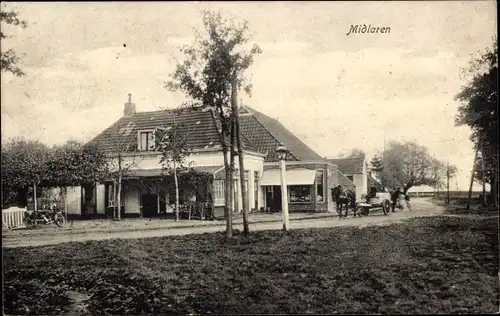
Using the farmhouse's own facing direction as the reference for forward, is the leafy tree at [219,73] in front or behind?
in front

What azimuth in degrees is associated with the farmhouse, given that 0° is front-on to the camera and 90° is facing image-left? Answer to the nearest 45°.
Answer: approximately 0°

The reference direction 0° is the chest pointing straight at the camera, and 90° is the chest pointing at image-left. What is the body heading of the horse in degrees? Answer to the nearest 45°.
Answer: approximately 45°

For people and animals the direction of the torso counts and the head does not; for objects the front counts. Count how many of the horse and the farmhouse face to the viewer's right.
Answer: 0

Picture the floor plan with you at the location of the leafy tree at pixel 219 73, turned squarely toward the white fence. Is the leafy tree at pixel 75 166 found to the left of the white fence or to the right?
right

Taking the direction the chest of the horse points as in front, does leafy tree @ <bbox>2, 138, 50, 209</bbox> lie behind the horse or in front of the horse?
in front

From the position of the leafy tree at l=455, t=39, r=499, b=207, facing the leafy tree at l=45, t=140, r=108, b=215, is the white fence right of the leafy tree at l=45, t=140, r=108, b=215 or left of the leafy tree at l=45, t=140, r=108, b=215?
left

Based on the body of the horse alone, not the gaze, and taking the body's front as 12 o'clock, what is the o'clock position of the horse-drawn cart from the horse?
The horse-drawn cart is roughly at 6 o'clock from the horse.
